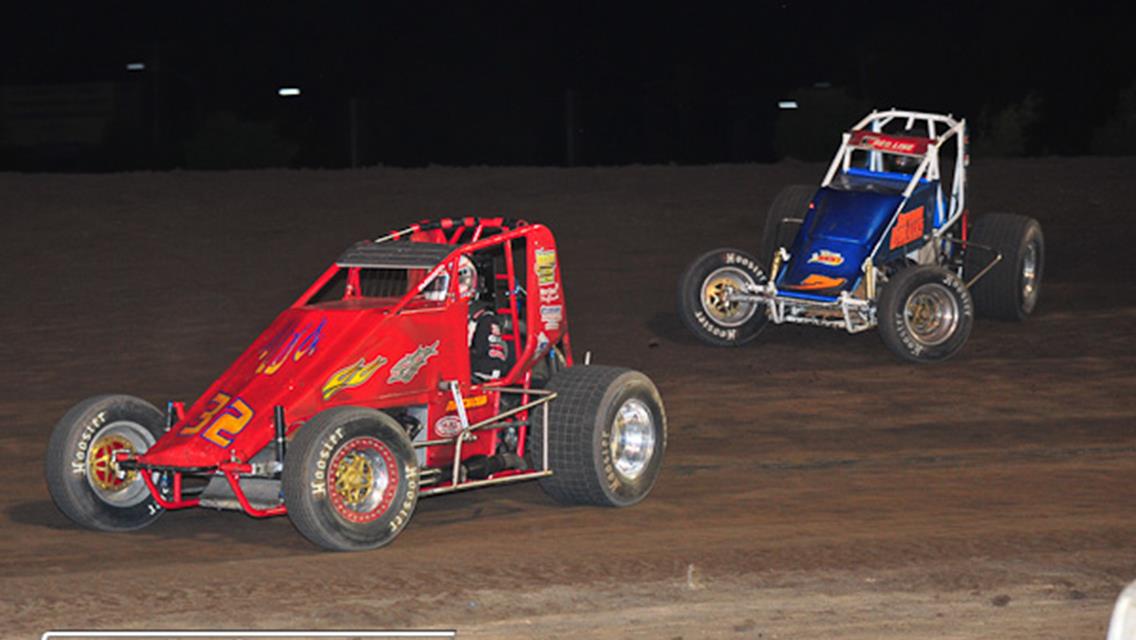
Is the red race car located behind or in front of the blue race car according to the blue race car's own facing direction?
in front

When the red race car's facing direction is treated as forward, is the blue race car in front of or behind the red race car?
behind

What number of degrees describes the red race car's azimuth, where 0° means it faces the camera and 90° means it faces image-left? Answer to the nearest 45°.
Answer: approximately 45°

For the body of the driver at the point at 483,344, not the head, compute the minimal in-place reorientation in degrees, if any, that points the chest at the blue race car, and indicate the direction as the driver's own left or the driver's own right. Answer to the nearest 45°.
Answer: approximately 180°

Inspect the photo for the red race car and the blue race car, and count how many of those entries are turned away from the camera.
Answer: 0

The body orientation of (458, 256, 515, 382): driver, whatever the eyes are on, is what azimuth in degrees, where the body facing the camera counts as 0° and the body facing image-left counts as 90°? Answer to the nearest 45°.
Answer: approximately 45°

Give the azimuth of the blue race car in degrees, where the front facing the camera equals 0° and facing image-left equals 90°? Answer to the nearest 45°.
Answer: approximately 45°

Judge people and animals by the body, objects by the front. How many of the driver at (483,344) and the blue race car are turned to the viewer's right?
0
